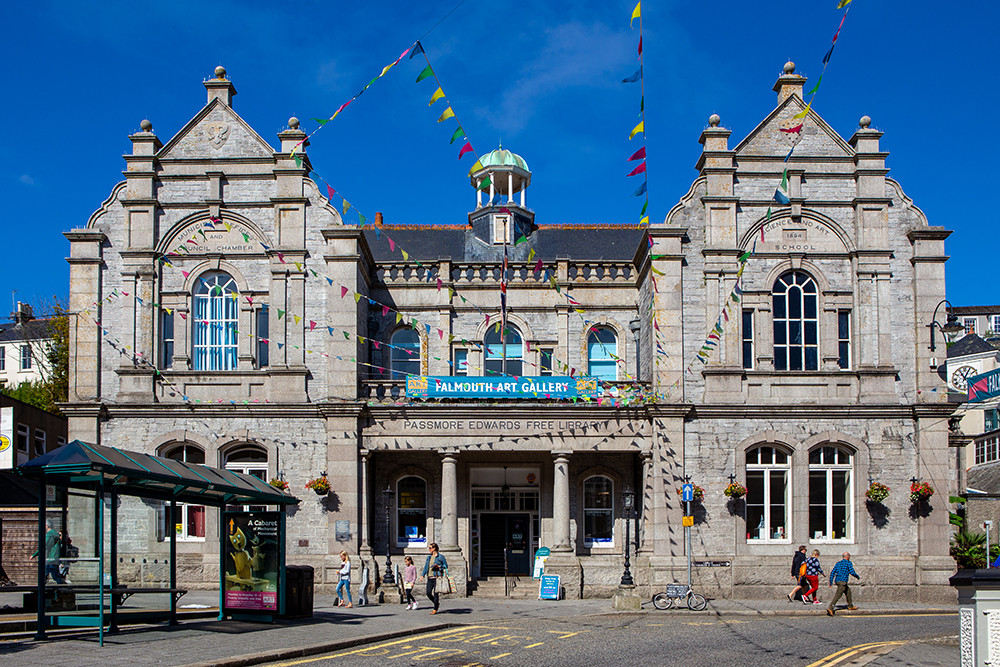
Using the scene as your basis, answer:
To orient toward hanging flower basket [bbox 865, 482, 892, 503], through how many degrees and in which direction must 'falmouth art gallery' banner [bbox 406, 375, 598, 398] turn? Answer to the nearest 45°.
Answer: approximately 90° to its left

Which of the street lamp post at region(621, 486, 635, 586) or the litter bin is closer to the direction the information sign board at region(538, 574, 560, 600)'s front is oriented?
the litter bin

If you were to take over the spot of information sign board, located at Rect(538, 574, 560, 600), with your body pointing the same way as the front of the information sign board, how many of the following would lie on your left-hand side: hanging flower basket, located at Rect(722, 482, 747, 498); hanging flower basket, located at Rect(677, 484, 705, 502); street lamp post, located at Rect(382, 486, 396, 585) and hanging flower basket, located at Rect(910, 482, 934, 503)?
3

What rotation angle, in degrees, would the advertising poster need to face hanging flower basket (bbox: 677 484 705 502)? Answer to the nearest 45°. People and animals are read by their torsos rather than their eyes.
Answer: approximately 135° to its left

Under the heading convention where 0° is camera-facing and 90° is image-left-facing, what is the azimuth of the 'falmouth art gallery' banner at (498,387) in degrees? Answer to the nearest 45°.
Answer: approximately 0°

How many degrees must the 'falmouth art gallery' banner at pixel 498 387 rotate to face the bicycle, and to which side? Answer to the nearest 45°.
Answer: approximately 45° to its left

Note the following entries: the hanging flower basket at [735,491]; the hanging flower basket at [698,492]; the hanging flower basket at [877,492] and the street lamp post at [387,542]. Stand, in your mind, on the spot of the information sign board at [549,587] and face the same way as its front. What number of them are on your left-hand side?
3
